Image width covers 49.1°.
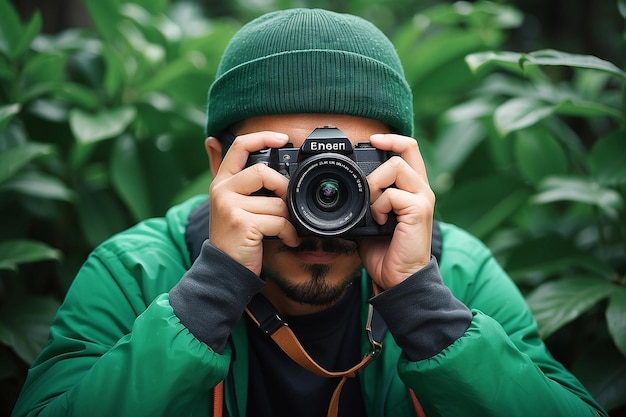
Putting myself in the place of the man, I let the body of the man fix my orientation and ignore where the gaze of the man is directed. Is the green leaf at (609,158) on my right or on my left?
on my left

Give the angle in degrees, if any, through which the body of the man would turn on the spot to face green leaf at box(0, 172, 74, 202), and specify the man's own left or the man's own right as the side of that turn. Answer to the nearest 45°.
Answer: approximately 135° to the man's own right

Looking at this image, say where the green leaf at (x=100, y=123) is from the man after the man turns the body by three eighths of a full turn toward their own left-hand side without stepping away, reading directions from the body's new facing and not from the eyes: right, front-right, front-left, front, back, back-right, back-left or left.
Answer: left

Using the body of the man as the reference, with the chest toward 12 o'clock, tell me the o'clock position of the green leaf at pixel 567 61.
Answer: The green leaf is roughly at 8 o'clock from the man.

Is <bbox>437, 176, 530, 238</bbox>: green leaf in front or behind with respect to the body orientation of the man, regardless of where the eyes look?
behind

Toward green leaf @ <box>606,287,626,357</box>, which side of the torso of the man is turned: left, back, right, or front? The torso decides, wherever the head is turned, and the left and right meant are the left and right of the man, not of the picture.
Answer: left

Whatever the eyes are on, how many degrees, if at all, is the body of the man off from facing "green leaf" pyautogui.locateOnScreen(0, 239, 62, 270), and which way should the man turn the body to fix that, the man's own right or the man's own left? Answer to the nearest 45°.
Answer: approximately 135° to the man's own right

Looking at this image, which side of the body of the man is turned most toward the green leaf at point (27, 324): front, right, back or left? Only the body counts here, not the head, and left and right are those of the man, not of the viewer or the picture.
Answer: right

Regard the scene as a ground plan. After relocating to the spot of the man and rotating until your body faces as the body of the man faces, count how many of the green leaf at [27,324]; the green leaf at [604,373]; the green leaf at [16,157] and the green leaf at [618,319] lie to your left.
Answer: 2

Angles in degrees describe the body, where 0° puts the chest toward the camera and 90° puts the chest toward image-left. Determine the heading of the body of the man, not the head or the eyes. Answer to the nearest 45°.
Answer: approximately 0°

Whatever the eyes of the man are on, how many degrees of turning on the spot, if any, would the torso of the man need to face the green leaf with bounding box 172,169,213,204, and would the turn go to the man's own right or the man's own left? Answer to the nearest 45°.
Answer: approximately 180°

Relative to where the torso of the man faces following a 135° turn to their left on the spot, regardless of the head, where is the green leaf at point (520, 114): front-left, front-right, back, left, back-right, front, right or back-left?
front
